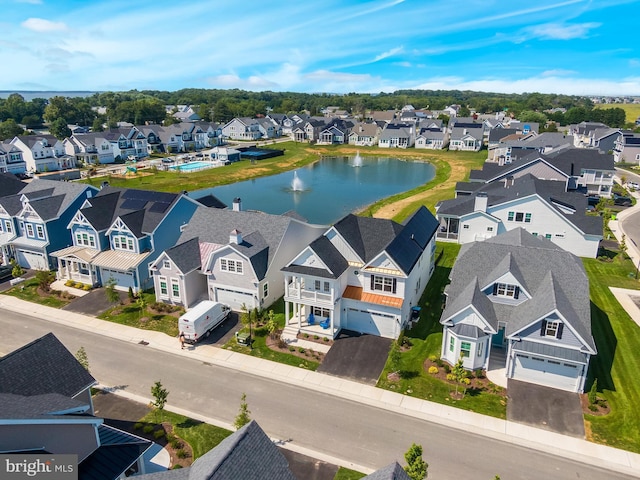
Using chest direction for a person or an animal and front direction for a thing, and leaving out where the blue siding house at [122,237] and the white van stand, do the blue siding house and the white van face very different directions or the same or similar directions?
very different directions

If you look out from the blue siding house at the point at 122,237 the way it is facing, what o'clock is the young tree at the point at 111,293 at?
The young tree is roughly at 11 o'clock from the blue siding house.

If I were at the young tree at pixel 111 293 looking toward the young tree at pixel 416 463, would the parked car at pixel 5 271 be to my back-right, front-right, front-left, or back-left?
back-right

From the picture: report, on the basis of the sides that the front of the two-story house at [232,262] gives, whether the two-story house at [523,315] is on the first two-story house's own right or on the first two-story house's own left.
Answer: on the first two-story house's own left

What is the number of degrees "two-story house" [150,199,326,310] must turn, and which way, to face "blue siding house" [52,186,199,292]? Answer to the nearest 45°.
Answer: approximately 90° to its right

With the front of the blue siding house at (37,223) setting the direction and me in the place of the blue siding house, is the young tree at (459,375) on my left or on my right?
on my left

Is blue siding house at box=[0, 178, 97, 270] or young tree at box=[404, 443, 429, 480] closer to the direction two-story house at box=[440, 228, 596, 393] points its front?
the young tree

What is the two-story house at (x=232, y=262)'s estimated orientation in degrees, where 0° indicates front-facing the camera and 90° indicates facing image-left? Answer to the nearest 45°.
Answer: approximately 45°

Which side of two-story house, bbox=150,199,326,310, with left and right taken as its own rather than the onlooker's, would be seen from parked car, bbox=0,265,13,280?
right

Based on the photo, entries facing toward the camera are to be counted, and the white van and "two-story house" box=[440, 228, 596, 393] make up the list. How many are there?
1
